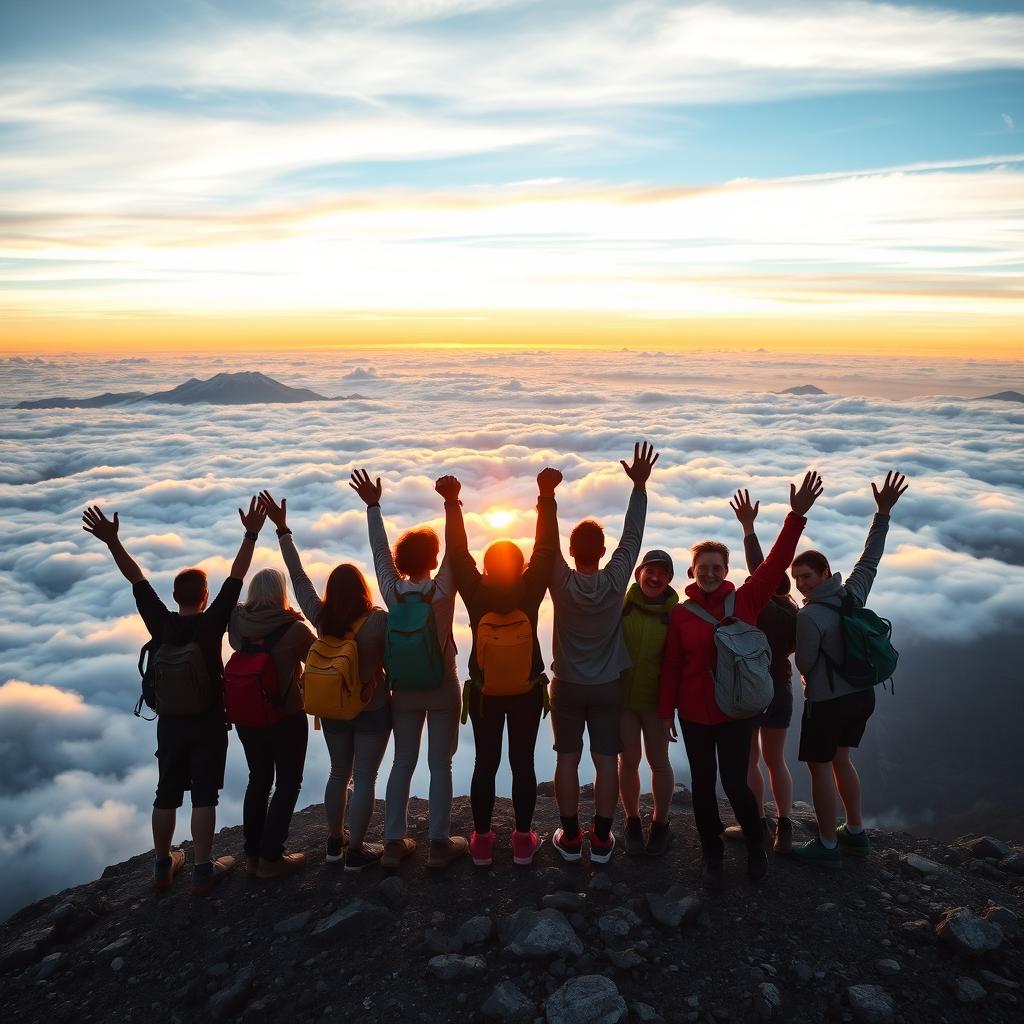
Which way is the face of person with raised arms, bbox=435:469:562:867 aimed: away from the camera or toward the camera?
away from the camera

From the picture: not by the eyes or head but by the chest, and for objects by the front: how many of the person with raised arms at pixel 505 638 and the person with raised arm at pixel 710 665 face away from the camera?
1

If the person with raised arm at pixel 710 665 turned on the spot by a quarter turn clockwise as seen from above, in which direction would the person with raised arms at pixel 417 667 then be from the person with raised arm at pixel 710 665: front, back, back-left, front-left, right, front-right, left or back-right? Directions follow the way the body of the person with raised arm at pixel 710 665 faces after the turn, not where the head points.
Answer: front

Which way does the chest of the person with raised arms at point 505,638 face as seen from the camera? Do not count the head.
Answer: away from the camera

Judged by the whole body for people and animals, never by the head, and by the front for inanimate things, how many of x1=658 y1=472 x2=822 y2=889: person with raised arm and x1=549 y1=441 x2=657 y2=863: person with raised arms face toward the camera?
1

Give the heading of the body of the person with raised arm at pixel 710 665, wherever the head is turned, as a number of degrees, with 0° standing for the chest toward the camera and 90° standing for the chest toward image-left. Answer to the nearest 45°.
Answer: approximately 0°

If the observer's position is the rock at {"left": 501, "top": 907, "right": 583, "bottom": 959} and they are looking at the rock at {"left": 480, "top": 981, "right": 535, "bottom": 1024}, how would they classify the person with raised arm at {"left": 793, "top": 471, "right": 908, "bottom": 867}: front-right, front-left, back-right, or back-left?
back-left

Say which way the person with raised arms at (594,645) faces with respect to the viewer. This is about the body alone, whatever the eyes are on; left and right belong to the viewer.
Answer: facing away from the viewer

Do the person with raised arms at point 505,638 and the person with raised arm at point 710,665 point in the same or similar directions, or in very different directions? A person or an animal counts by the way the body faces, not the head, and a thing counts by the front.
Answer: very different directions

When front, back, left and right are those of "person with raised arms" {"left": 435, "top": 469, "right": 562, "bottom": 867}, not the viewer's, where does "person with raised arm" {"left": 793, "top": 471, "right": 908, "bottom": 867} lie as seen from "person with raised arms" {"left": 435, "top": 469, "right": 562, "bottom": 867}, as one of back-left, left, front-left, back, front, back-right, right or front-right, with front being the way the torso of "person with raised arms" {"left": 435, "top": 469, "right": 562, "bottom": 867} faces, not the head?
right

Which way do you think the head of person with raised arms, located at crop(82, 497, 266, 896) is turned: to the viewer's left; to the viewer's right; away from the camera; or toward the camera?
away from the camera
